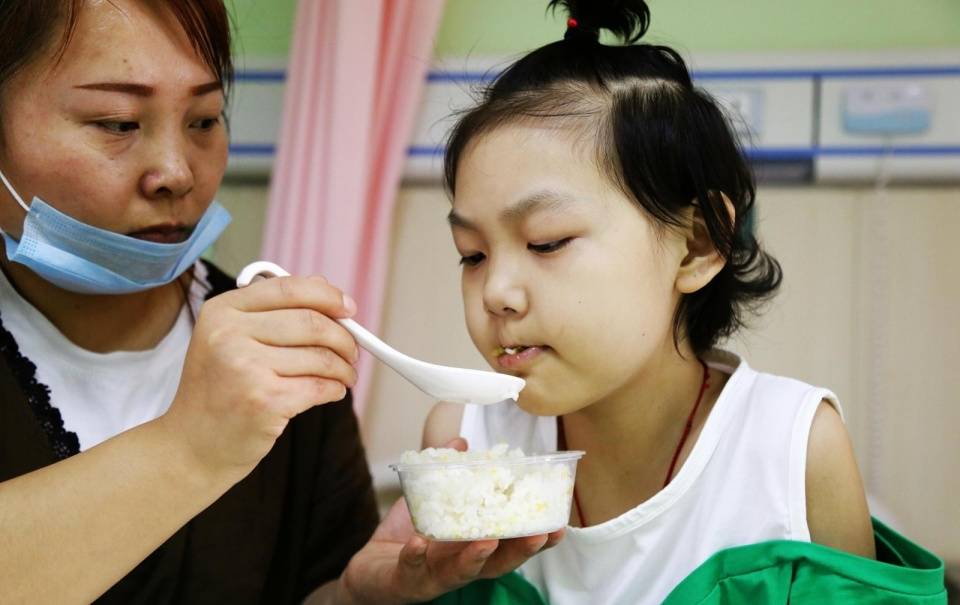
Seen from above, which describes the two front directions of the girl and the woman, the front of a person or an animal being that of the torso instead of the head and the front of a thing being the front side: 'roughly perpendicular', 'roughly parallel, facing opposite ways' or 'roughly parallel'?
roughly perpendicular

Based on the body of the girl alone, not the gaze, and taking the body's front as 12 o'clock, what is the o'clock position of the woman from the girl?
The woman is roughly at 1 o'clock from the girl.

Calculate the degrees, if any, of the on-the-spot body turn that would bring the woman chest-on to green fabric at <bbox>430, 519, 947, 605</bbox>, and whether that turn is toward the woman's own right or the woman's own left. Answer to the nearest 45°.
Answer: approximately 45° to the woman's own left

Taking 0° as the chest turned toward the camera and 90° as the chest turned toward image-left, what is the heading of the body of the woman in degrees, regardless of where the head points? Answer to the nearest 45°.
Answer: approximately 315°

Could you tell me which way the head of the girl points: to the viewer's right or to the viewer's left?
to the viewer's left
